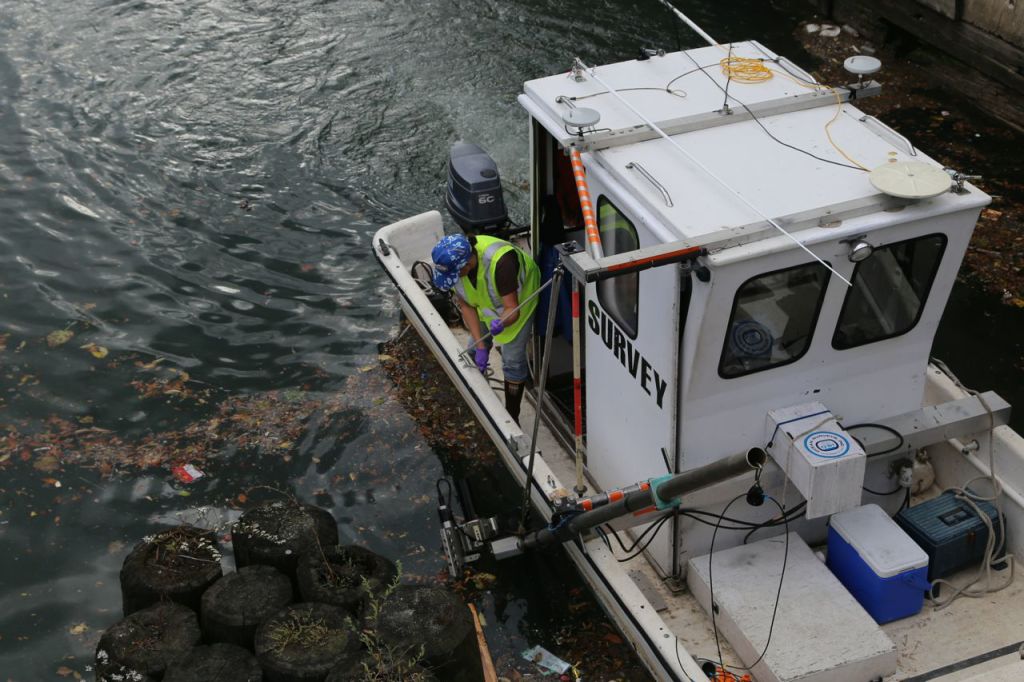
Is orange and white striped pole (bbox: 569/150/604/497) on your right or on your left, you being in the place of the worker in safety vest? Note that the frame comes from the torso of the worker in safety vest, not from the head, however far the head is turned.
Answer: on your left

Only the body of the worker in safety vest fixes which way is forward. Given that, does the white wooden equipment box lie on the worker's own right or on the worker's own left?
on the worker's own left

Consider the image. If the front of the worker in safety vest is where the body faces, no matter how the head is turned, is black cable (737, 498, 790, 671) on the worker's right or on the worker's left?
on the worker's left

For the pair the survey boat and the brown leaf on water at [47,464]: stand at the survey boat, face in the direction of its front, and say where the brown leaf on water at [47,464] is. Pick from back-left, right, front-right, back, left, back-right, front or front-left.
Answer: back-right

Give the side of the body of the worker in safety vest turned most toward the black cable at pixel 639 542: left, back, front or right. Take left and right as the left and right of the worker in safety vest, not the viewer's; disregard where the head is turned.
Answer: left

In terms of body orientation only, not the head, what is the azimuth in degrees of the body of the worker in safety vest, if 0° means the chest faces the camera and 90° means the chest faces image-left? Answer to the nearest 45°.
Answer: approximately 45°

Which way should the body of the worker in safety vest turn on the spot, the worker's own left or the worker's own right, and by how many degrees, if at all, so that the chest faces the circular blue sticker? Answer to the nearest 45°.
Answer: approximately 90° to the worker's own left

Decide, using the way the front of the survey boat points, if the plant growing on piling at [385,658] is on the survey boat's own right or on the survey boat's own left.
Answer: on the survey boat's own right
